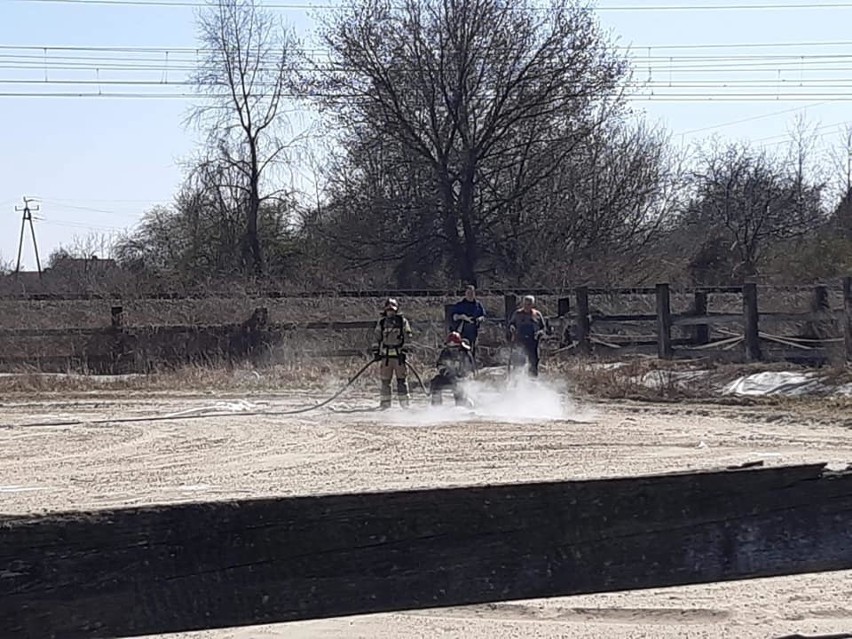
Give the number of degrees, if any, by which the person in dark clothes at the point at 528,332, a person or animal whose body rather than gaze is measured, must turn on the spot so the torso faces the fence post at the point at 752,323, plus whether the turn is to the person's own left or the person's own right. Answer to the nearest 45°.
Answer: approximately 90° to the person's own left

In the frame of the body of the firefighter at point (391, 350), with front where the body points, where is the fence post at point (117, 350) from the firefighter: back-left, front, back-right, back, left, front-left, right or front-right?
back-right

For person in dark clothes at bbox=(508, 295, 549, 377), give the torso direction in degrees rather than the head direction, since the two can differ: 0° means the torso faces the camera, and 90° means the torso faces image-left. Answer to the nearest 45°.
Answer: approximately 0°

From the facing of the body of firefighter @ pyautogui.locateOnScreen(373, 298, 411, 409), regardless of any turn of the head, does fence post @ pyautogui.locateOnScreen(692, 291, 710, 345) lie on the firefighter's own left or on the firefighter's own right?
on the firefighter's own left

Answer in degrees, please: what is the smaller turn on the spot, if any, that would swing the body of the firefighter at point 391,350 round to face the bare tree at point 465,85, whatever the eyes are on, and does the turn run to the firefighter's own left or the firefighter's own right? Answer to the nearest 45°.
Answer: approximately 180°

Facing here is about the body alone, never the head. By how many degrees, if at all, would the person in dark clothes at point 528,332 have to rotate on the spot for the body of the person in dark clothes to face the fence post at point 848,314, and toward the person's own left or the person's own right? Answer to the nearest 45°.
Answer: approximately 90° to the person's own left

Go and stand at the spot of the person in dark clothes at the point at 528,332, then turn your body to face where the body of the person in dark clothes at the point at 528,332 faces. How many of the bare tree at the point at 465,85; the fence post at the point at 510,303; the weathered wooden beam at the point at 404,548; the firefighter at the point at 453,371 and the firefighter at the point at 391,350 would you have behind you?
2

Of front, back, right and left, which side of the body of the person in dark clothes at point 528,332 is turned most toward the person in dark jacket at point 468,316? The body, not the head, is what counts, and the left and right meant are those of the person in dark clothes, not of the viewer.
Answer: right

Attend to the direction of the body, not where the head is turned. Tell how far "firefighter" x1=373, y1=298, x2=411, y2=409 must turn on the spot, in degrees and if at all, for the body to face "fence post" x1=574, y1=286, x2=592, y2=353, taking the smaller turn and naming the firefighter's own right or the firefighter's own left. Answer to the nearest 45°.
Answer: approximately 135° to the firefighter's own left

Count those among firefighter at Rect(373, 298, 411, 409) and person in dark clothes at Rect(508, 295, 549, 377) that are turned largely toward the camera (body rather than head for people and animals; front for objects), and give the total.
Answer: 2

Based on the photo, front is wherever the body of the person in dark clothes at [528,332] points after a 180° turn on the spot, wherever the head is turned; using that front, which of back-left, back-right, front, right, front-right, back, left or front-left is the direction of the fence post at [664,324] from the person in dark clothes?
front-right
